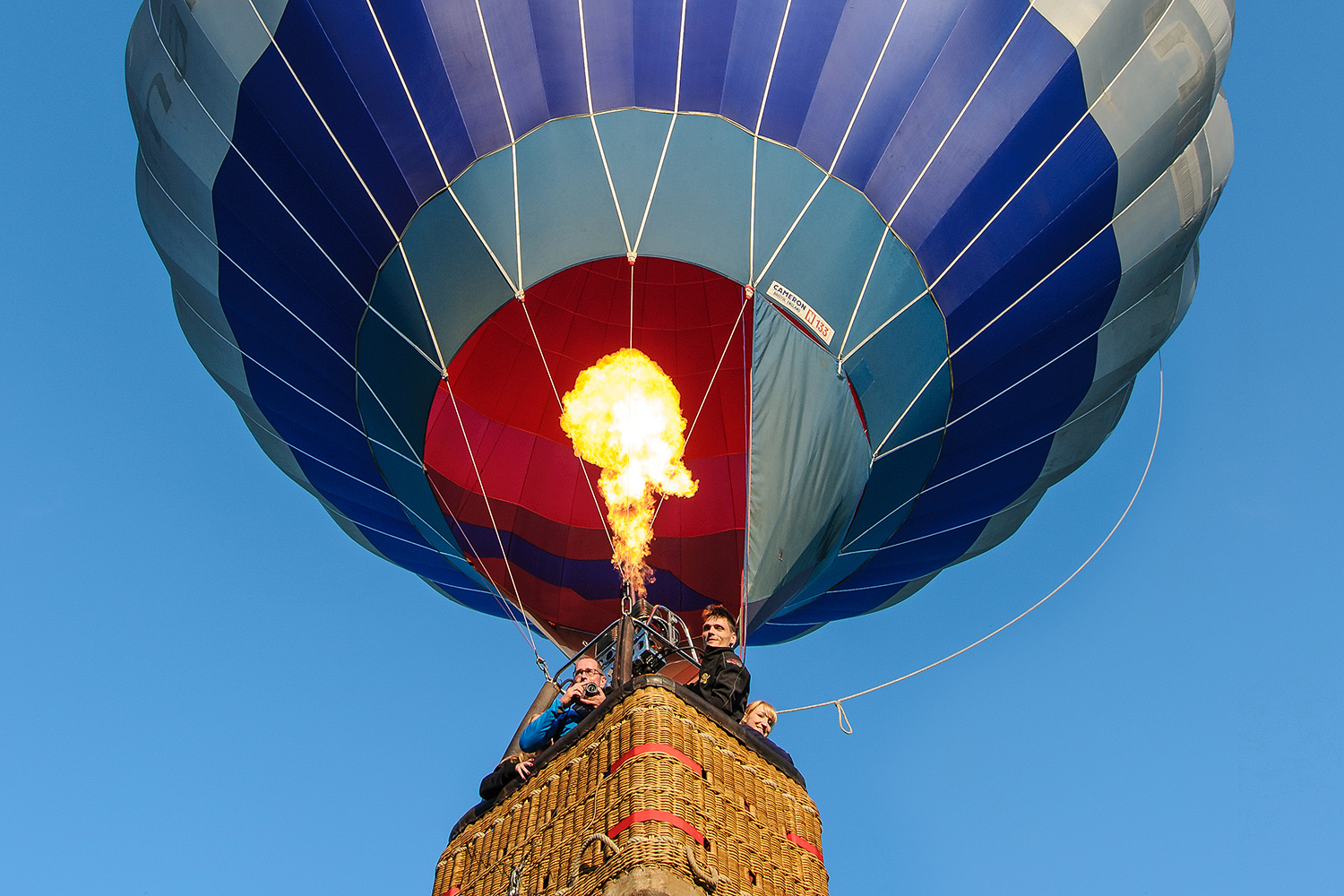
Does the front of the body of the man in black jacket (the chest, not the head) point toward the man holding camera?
no

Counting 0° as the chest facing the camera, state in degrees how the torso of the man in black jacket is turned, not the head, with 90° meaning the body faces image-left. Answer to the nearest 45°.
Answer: approximately 45°
